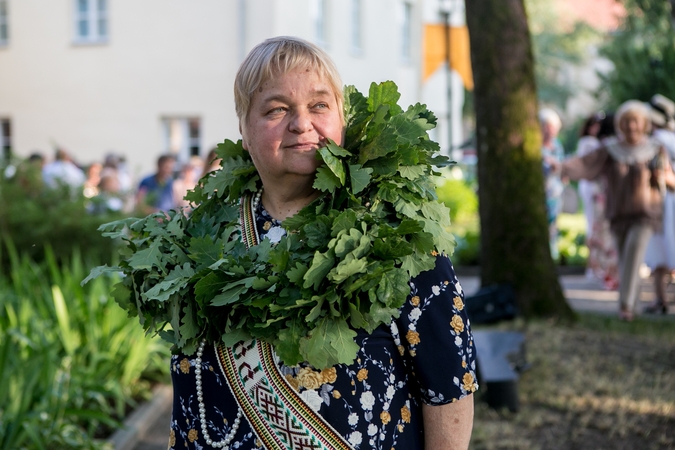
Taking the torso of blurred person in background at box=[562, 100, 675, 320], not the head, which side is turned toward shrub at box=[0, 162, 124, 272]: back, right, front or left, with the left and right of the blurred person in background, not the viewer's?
right

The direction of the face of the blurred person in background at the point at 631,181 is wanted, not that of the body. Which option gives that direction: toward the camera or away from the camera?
toward the camera

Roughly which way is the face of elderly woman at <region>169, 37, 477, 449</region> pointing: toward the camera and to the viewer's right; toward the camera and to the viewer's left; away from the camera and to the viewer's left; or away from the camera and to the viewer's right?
toward the camera and to the viewer's right

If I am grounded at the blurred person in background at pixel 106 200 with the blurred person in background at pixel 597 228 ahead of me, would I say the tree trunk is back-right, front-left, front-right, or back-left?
front-right

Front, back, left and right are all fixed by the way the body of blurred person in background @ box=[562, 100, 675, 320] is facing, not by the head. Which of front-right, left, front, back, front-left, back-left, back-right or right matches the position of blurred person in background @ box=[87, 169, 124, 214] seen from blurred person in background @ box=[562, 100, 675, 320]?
right

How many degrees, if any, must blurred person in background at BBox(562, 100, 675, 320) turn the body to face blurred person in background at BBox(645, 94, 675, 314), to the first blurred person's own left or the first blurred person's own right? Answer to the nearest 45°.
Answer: approximately 135° to the first blurred person's own left

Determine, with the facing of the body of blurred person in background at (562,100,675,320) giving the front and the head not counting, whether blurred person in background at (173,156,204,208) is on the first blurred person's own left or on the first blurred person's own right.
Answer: on the first blurred person's own right

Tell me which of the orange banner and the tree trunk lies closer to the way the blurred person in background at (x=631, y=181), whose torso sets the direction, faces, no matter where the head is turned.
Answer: the tree trunk

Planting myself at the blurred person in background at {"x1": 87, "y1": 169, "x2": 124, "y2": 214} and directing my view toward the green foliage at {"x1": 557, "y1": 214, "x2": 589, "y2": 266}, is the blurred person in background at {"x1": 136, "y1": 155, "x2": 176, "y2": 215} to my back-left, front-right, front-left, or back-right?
front-left

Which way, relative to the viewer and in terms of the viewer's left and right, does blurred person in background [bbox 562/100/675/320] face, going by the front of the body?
facing the viewer

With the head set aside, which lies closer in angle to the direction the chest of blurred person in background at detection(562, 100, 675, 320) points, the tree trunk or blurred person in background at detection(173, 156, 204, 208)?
the tree trunk

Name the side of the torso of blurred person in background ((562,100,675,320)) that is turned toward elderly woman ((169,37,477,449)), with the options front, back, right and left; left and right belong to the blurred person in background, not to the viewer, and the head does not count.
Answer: front

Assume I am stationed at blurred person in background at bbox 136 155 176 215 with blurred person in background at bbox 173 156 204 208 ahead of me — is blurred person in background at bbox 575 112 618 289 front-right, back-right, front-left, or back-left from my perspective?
front-right
